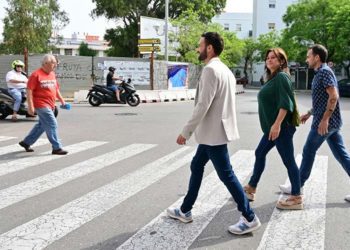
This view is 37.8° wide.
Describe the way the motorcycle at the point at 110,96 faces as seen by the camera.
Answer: facing to the right of the viewer

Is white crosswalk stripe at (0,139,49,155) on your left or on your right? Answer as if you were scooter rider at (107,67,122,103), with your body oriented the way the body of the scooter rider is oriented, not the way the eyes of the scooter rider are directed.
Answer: on your right

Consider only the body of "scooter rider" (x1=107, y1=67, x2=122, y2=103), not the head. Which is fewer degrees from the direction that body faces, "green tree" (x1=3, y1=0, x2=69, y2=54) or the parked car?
the parked car

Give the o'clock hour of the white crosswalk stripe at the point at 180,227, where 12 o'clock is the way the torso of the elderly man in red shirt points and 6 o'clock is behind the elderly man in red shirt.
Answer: The white crosswalk stripe is roughly at 1 o'clock from the elderly man in red shirt.

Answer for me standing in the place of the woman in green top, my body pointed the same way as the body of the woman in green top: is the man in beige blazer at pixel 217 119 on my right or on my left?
on my left

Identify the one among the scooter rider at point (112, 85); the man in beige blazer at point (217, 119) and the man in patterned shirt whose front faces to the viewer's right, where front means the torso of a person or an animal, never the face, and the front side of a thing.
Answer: the scooter rider

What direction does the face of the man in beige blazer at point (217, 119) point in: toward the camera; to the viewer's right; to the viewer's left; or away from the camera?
to the viewer's left

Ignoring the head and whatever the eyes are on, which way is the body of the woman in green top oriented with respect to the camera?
to the viewer's left

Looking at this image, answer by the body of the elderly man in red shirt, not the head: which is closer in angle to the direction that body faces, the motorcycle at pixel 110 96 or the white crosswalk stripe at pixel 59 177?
the white crosswalk stripe

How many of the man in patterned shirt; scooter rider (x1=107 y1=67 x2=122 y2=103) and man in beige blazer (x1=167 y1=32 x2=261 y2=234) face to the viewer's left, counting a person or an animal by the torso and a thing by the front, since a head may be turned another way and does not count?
2
